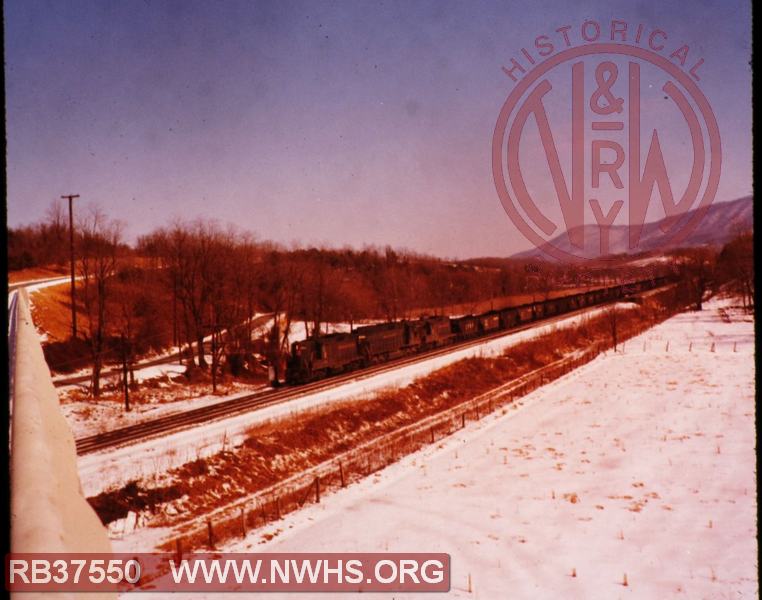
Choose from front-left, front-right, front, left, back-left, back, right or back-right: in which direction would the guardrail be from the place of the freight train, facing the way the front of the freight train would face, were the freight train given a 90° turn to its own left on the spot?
front-right

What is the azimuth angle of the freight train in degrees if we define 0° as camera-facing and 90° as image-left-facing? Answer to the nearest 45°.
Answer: approximately 45°
